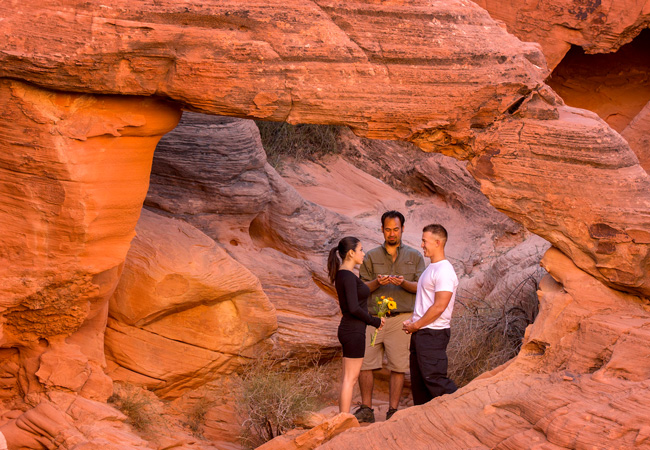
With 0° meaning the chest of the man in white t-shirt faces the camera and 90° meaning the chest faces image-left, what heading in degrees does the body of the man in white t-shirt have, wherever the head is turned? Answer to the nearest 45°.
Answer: approximately 90°

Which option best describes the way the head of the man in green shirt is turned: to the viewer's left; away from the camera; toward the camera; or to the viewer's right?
toward the camera

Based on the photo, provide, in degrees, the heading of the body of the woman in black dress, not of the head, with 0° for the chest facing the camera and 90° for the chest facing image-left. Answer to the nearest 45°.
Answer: approximately 270°

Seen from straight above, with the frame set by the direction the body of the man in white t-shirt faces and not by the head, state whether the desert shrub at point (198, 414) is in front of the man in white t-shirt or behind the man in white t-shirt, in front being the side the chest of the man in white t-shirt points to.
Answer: in front

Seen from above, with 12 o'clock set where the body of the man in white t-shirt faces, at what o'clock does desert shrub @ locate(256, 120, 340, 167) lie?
The desert shrub is roughly at 2 o'clock from the man in white t-shirt.

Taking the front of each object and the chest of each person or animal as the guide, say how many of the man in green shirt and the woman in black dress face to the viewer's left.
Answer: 0

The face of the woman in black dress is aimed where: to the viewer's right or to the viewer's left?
to the viewer's right

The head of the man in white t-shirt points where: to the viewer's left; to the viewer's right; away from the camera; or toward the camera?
to the viewer's left

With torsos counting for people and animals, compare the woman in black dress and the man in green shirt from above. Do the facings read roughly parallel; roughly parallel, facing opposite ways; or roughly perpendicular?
roughly perpendicular

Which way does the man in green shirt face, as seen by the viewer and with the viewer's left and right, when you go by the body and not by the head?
facing the viewer

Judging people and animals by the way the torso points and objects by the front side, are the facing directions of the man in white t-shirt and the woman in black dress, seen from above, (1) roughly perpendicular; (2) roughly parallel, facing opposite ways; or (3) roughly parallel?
roughly parallel, facing opposite ways

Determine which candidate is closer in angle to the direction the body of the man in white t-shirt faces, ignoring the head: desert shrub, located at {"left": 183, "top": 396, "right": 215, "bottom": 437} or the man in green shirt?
the desert shrub

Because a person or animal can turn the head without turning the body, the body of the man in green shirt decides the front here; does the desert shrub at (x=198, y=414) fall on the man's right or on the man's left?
on the man's right
